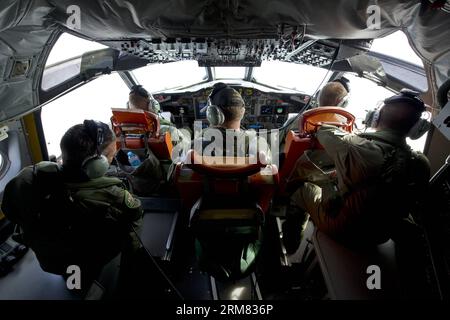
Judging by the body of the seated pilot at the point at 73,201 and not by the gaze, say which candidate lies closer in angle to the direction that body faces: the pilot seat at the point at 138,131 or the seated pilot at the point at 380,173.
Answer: the pilot seat

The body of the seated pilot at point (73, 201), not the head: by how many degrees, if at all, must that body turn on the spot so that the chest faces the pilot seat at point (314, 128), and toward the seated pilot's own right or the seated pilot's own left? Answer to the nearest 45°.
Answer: approximately 45° to the seated pilot's own right

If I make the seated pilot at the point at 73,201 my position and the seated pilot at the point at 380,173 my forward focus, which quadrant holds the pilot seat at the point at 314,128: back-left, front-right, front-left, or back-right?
front-left

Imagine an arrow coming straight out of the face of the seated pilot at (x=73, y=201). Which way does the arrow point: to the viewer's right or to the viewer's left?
to the viewer's right

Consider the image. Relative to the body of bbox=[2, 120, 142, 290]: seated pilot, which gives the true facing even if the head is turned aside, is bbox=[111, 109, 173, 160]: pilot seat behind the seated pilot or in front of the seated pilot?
in front

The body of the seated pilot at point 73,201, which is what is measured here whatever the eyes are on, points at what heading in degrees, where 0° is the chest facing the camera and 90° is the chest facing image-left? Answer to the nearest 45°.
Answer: approximately 225°

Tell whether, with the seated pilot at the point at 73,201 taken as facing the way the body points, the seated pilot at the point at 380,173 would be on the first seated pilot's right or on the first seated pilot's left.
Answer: on the first seated pilot's right
